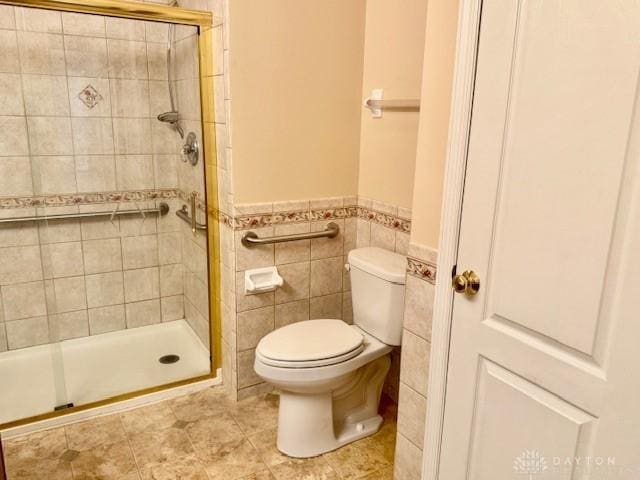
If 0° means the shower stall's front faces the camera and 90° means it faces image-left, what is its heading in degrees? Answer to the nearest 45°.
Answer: approximately 0°

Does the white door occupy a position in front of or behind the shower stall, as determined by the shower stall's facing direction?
in front

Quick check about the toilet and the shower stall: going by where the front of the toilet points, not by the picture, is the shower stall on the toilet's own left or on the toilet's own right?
on the toilet's own right

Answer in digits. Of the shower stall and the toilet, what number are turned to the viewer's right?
0

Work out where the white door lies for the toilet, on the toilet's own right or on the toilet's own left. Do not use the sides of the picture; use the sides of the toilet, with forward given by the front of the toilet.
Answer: on the toilet's own left

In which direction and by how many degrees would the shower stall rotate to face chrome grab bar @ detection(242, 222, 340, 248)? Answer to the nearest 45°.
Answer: approximately 45° to its left

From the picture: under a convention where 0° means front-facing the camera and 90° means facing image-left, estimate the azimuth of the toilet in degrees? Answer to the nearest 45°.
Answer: approximately 45°

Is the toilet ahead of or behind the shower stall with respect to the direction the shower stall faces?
ahead
